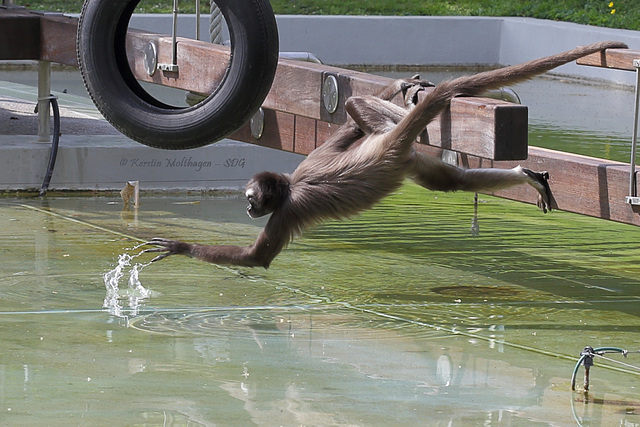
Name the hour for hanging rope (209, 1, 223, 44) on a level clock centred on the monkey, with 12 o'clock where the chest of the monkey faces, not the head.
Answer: The hanging rope is roughly at 2 o'clock from the monkey.

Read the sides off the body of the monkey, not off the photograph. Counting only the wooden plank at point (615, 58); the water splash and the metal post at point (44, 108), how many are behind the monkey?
1

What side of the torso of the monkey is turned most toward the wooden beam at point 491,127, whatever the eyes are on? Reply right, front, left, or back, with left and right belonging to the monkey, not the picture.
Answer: back

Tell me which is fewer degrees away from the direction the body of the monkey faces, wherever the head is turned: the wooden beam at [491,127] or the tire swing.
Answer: the tire swing

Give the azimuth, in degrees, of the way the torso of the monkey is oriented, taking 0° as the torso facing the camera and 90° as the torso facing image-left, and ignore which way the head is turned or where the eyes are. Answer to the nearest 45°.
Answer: approximately 90°

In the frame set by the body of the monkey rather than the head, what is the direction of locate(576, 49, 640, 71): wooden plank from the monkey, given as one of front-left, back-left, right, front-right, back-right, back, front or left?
back

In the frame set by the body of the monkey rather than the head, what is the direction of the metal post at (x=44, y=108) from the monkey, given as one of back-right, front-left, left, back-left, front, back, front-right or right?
front-right

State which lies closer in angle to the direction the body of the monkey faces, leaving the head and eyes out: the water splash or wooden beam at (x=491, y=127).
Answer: the water splash
